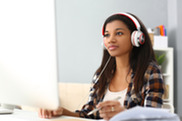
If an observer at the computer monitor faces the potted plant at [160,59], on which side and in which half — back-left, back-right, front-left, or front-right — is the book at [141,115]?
front-right

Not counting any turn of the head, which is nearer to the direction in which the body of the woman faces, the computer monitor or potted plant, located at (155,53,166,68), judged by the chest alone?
the computer monitor

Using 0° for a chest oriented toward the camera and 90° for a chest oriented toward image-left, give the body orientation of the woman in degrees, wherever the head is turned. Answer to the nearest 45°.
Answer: approximately 45°

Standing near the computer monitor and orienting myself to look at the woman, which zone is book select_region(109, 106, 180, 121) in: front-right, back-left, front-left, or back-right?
front-right

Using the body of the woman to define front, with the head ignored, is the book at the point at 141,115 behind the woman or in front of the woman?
in front

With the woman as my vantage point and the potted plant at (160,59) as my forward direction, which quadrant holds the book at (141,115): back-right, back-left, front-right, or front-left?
back-right

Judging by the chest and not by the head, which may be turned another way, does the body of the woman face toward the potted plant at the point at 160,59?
no

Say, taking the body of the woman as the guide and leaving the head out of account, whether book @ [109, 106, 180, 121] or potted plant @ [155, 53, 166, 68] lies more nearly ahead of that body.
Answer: the book
